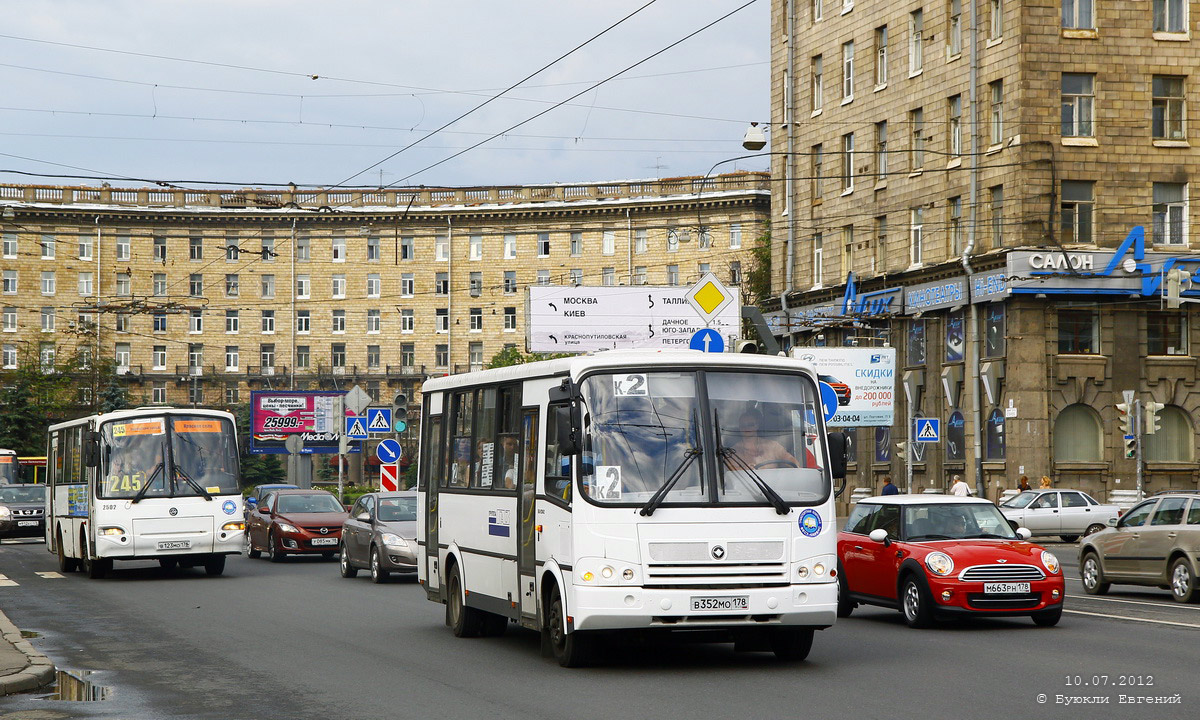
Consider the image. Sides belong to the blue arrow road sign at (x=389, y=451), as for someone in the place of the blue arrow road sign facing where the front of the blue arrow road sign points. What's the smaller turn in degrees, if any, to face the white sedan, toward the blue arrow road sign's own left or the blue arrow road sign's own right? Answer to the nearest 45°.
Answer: approximately 90° to the blue arrow road sign's own left

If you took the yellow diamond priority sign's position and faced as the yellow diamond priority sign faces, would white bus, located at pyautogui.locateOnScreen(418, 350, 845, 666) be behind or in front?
in front

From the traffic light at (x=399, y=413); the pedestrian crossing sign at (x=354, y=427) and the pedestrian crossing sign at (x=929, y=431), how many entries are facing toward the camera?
3

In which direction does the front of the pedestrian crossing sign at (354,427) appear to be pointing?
toward the camera

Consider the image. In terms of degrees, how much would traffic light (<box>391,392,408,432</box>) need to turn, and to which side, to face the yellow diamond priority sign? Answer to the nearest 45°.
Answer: approximately 45° to its left

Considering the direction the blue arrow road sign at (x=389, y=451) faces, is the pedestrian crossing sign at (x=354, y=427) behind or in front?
behind

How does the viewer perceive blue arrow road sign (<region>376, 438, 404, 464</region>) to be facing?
facing the viewer

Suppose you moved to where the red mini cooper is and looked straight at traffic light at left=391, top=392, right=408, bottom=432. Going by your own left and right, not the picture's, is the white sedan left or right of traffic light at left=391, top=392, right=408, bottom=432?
right
